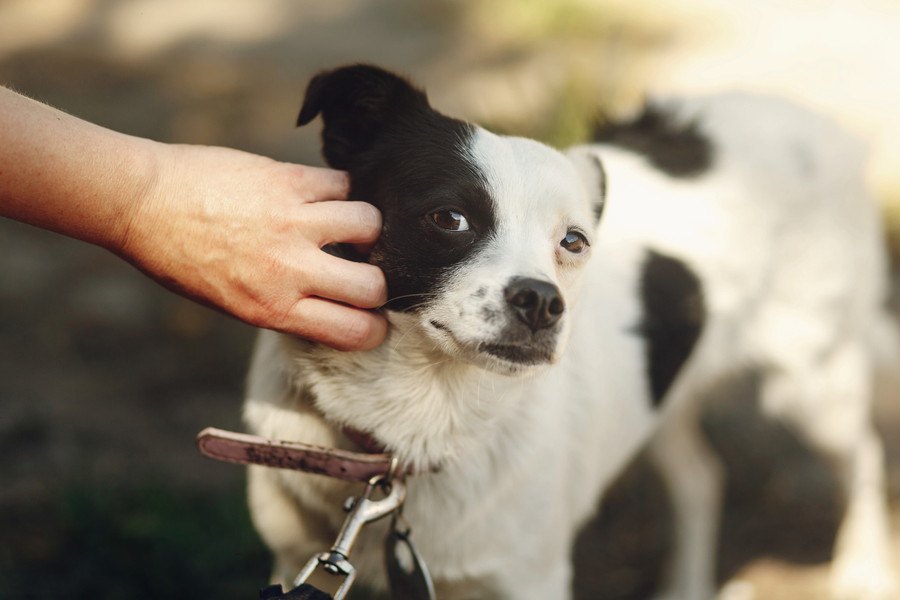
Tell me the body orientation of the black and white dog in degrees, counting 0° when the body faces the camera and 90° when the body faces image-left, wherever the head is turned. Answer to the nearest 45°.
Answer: approximately 45°
